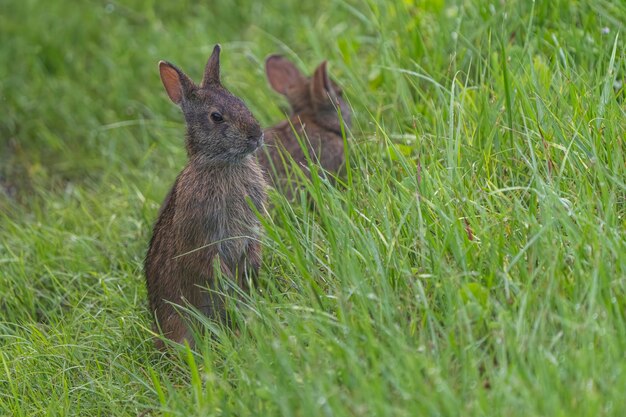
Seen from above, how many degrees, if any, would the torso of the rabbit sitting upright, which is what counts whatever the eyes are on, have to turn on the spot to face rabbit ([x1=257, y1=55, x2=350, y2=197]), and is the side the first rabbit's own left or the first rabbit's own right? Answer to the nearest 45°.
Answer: approximately 90° to the first rabbit's own left

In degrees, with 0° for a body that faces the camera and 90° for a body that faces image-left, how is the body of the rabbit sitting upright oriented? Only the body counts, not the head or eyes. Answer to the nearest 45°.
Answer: approximately 315°
